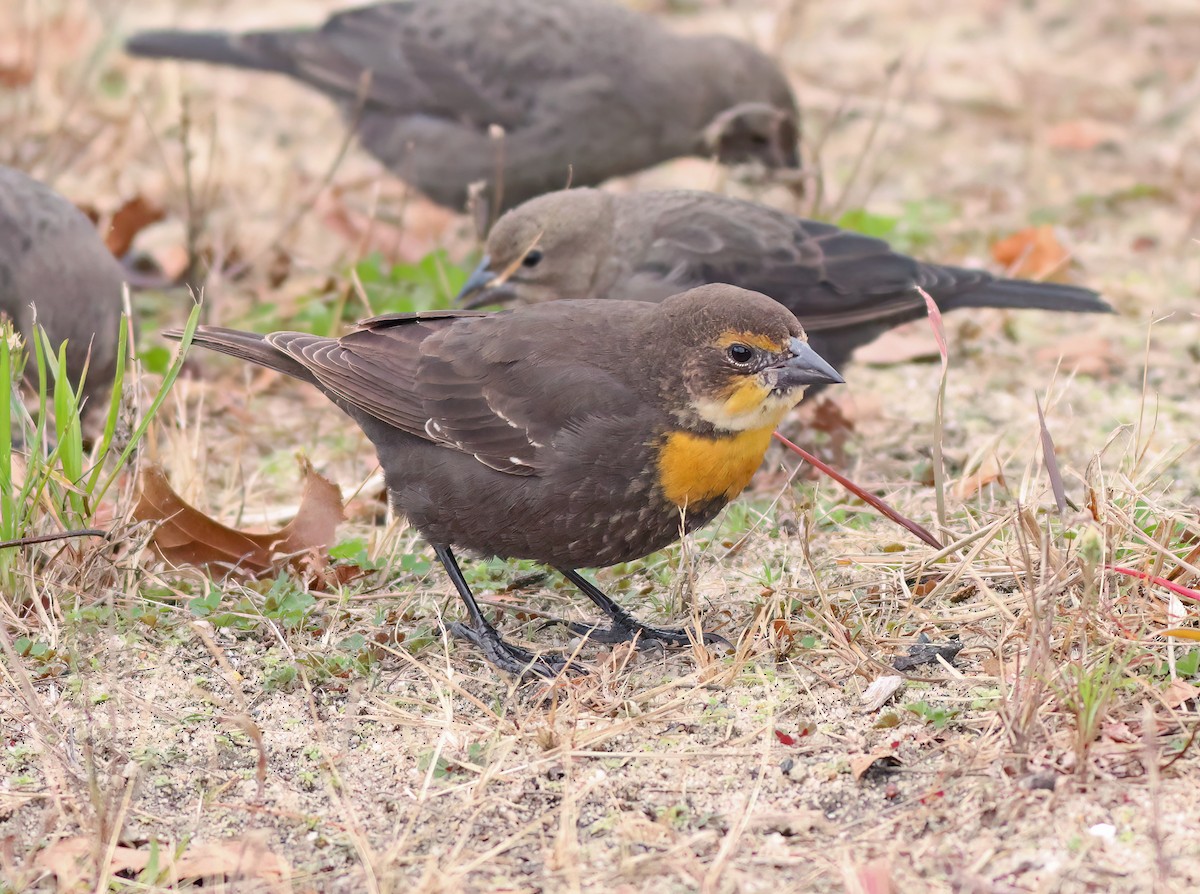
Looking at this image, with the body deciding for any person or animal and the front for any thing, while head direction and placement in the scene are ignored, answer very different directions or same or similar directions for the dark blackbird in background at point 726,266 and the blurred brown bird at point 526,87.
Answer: very different directions

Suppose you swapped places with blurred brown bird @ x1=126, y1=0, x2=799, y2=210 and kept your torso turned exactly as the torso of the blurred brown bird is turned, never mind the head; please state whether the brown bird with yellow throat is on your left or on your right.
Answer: on your right

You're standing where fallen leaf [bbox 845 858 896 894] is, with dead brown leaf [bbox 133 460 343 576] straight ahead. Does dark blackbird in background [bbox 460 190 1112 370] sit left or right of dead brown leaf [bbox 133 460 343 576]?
right

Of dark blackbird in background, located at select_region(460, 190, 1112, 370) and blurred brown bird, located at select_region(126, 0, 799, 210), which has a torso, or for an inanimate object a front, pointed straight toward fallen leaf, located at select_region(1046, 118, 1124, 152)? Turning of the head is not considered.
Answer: the blurred brown bird

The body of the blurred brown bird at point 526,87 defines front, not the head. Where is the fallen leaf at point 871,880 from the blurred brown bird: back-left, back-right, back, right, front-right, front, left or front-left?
right

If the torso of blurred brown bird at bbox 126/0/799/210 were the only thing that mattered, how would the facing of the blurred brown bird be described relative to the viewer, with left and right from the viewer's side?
facing to the right of the viewer

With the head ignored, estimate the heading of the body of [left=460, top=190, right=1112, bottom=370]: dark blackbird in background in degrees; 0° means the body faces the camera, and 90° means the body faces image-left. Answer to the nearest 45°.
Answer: approximately 90°

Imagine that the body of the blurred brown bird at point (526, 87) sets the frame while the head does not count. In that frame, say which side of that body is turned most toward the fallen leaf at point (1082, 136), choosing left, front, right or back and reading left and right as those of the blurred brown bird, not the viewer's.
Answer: front

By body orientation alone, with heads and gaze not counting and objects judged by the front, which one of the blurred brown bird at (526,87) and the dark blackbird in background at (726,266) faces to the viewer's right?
the blurred brown bird

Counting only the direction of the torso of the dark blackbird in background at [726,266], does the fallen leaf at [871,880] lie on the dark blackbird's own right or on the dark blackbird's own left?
on the dark blackbird's own left

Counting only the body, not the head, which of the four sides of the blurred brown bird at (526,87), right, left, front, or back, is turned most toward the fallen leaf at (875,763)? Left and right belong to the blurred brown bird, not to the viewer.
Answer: right

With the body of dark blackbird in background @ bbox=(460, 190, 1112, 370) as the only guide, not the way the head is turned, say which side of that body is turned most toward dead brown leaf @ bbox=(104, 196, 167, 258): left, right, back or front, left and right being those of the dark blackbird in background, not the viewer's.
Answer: front
